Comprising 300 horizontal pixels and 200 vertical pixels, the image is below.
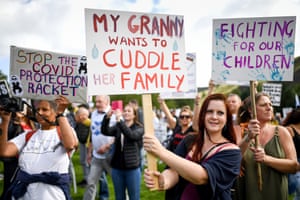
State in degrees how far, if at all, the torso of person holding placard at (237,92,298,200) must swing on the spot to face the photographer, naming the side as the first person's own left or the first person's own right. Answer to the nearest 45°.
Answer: approximately 45° to the first person's own right

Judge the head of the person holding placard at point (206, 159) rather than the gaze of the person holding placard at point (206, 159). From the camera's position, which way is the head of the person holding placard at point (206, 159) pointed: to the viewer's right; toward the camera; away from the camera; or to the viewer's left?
toward the camera

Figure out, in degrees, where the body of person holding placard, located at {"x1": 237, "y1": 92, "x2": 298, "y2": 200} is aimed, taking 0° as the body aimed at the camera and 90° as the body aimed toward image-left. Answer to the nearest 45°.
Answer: approximately 45°

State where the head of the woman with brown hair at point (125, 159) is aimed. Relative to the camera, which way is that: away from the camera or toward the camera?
toward the camera

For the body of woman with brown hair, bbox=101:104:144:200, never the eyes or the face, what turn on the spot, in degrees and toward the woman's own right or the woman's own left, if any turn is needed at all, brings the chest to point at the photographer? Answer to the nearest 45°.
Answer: approximately 45° to the woman's own right

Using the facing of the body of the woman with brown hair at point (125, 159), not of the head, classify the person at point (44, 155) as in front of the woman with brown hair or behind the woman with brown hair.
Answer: in front

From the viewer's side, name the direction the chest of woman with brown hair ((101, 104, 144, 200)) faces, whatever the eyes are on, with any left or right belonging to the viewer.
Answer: facing the viewer and to the left of the viewer
